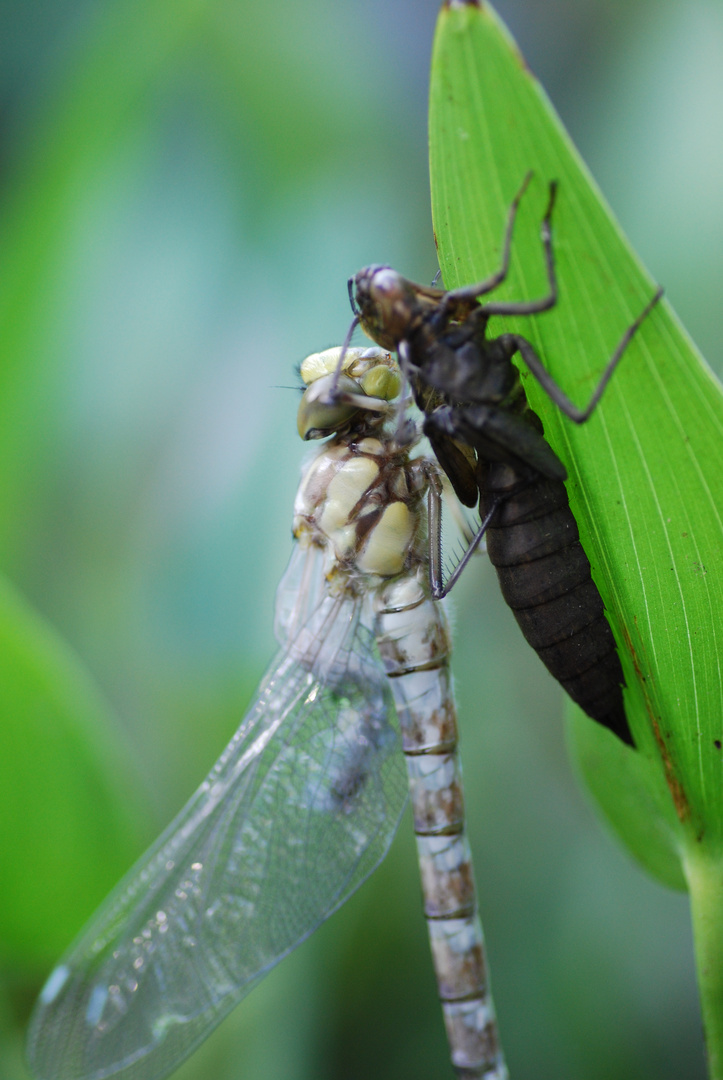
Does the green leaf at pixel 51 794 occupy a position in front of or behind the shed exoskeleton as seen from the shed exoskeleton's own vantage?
in front

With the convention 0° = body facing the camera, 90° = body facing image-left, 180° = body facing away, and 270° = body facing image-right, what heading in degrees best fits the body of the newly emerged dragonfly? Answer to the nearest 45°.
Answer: approximately 90°

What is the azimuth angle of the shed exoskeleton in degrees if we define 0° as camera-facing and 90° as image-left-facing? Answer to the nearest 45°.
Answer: approximately 90°
